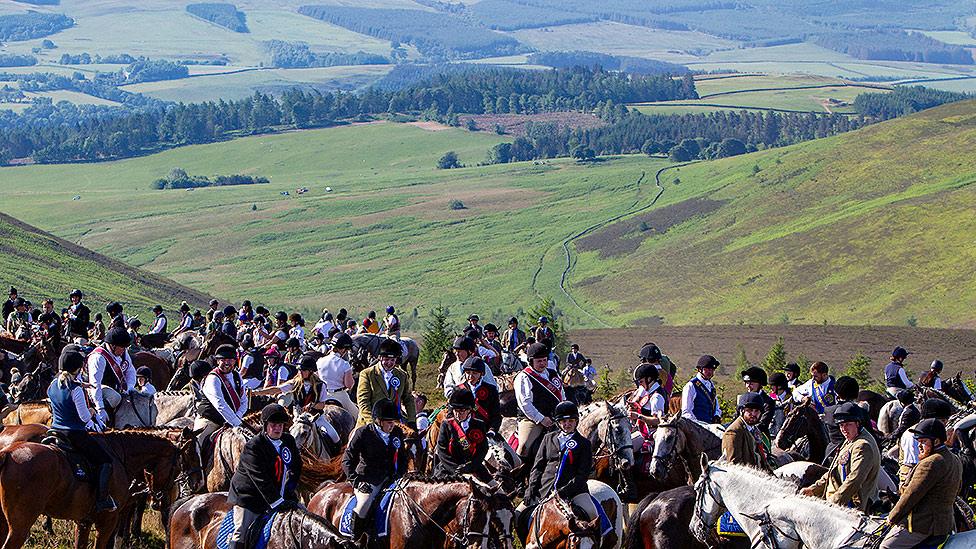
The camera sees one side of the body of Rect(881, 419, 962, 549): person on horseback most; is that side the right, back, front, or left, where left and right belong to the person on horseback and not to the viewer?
left

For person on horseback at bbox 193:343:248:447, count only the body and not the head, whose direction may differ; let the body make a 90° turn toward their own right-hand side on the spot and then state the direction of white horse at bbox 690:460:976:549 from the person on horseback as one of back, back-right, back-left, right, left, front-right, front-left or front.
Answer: left

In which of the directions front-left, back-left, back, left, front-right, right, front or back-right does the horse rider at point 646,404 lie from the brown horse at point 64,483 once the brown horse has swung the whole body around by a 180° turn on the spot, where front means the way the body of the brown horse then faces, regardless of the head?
back

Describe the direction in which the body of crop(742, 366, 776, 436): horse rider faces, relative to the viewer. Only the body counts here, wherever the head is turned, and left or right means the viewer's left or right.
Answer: facing the viewer and to the left of the viewer

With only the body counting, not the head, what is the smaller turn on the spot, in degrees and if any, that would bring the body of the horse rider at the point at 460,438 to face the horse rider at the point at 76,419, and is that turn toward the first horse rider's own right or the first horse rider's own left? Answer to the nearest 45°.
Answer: approximately 90° to the first horse rider's own right

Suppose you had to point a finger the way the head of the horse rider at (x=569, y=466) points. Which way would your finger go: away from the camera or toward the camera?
toward the camera

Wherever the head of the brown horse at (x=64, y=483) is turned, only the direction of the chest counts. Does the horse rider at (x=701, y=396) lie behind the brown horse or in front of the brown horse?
in front

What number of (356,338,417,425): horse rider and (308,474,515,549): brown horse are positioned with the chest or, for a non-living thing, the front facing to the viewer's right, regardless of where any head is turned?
1

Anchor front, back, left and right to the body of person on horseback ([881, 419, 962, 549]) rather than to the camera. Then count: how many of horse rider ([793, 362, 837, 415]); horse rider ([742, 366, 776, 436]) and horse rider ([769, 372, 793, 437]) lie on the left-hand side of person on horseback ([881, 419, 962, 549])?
0

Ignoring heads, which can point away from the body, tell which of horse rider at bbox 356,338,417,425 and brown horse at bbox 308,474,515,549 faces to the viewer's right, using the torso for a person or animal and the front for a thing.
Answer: the brown horse

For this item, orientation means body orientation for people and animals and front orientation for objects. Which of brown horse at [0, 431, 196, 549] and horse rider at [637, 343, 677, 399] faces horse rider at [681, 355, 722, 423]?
the brown horse

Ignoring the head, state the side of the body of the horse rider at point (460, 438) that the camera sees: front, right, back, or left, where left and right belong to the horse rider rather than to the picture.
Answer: front
